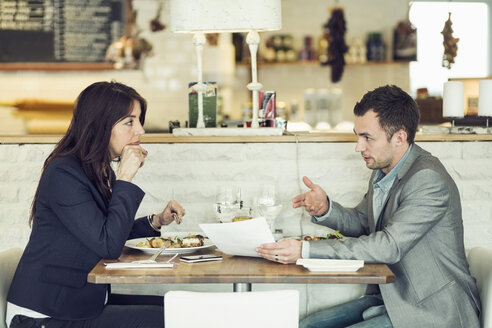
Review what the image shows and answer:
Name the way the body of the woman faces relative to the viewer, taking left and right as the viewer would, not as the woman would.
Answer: facing to the right of the viewer

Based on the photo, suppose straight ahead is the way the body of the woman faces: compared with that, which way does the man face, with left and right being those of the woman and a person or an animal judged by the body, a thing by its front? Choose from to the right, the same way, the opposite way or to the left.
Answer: the opposite way

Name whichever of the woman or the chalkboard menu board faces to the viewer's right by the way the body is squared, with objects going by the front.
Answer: the woman

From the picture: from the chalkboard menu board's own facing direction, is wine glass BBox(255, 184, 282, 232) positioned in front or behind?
in front

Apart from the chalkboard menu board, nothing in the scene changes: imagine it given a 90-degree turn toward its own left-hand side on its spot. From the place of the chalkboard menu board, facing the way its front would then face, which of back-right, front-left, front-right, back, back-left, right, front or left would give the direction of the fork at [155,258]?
right

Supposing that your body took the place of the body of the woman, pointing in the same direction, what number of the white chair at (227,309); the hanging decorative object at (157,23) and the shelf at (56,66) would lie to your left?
2

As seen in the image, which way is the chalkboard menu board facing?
toward the camera

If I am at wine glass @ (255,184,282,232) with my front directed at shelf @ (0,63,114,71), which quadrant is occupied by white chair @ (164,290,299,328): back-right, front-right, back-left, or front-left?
back-left

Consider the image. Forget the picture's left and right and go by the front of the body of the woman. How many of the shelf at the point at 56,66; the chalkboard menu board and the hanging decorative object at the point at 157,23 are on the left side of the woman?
3

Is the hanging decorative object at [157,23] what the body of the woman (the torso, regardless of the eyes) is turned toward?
no

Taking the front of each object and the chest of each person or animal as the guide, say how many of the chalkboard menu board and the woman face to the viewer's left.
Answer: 0

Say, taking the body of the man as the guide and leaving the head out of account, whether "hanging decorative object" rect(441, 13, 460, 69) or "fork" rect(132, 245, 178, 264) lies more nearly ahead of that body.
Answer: the fork

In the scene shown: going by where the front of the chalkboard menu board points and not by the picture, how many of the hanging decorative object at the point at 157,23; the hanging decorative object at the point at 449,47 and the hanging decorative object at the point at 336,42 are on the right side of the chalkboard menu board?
0

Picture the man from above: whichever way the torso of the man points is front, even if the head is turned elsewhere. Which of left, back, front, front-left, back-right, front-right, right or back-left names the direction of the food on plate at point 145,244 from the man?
front

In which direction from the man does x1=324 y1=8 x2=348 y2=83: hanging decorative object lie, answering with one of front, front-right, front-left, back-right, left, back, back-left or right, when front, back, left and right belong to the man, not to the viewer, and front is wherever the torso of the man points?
right

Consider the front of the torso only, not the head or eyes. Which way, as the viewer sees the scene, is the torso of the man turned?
to the viewer's left

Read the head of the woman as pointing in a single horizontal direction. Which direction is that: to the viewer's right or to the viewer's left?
to the viewer's right

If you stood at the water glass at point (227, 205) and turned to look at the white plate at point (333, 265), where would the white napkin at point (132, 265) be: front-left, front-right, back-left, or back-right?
front-right
